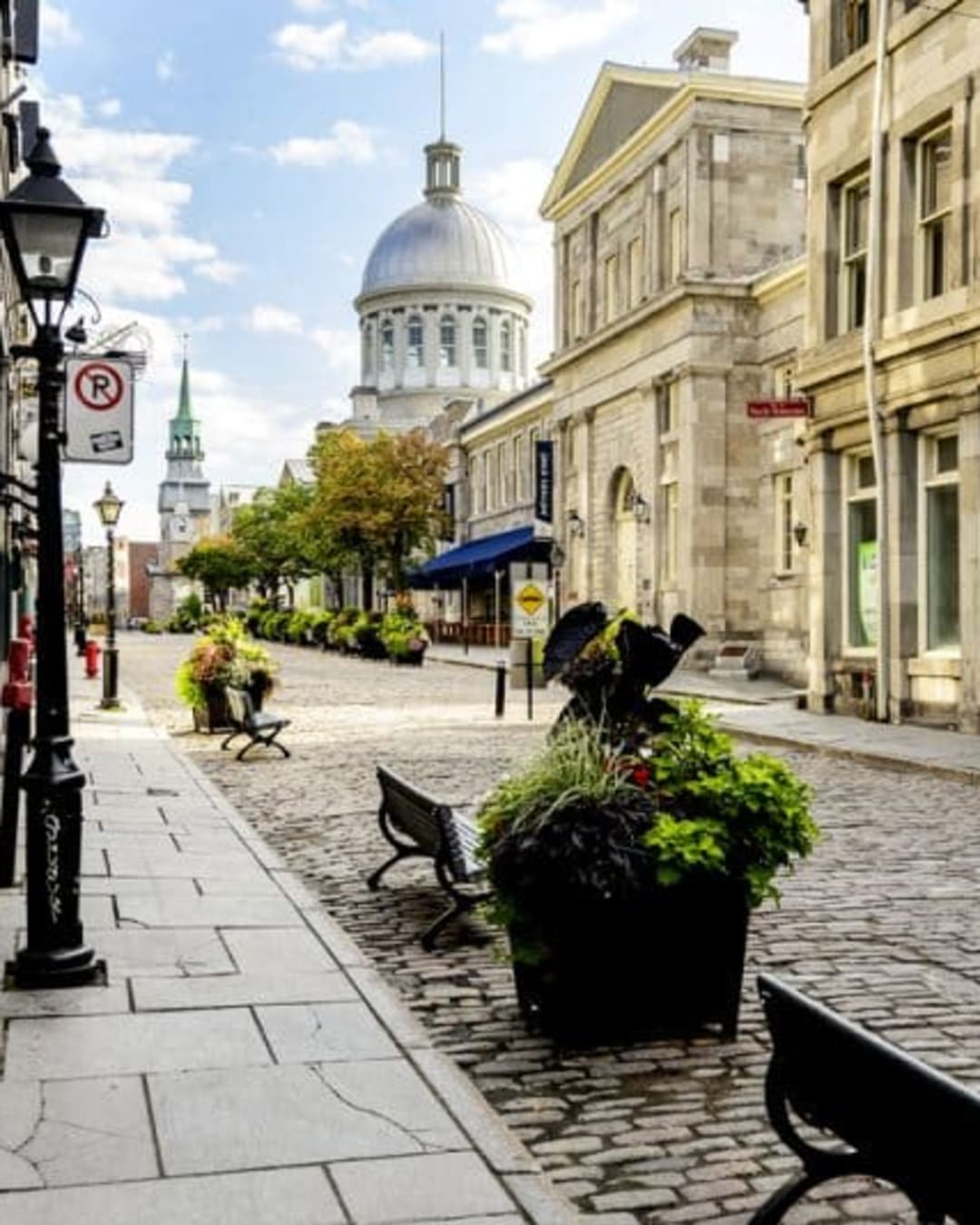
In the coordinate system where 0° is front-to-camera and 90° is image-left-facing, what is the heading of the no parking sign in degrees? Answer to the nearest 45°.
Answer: approximately 0°

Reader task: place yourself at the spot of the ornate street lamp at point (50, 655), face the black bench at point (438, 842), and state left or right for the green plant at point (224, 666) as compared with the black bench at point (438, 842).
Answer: left

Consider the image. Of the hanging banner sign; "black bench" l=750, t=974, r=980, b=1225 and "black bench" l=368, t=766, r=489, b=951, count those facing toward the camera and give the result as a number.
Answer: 1

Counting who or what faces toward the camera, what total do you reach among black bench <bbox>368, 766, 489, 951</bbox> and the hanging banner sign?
1

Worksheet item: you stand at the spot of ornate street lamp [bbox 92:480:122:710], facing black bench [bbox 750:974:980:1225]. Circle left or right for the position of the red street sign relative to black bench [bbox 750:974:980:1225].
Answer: left

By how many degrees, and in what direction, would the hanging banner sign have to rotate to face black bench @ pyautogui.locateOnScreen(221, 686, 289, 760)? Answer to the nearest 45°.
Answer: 0° — it already faces it

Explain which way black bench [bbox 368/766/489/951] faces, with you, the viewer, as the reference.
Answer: facing away from the viewer and to the right of the viewer

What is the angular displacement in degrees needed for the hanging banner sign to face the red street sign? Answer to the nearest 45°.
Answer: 0° — it already faces it
